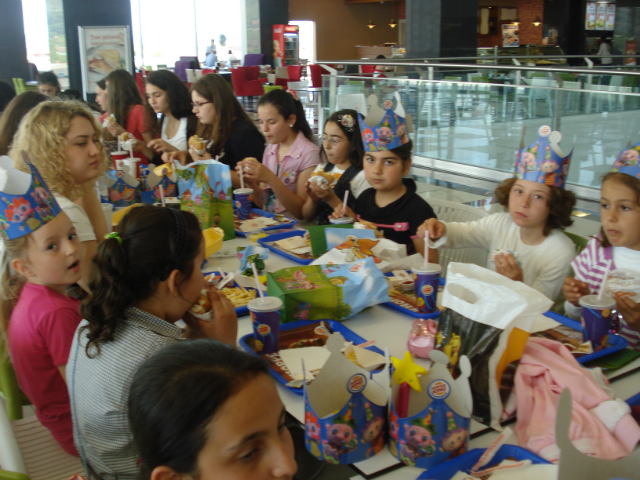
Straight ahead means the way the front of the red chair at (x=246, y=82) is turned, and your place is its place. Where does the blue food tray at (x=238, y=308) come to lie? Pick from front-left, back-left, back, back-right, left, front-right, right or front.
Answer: back-right

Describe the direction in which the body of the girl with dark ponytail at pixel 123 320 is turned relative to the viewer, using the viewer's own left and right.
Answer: facing away from the viewer and to the right of the viewer

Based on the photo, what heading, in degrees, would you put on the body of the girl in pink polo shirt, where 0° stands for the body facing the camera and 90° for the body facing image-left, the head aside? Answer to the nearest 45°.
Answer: approximately 45°

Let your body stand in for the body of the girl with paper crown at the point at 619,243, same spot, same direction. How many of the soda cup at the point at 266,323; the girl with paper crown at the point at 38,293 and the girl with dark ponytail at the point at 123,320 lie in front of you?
3

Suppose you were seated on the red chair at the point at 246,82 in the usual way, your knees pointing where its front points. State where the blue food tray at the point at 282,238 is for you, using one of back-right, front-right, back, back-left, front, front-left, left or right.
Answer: back-right

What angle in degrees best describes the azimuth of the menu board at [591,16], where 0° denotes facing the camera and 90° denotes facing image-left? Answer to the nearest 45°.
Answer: approximately 0°

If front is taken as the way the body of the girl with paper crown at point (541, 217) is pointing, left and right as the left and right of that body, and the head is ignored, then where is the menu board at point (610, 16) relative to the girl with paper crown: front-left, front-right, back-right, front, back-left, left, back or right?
back-right

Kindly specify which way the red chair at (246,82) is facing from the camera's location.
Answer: facing away from the viewer and to the right of the viewer

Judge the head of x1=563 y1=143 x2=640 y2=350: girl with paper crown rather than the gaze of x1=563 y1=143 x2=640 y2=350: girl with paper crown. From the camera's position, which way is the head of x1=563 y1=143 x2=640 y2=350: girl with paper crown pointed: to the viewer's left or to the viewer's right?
to the viewer's left

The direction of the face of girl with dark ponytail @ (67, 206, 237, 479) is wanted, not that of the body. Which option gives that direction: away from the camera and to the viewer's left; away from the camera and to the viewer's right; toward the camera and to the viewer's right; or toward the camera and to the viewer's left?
away from the camera and to the viewer's right
